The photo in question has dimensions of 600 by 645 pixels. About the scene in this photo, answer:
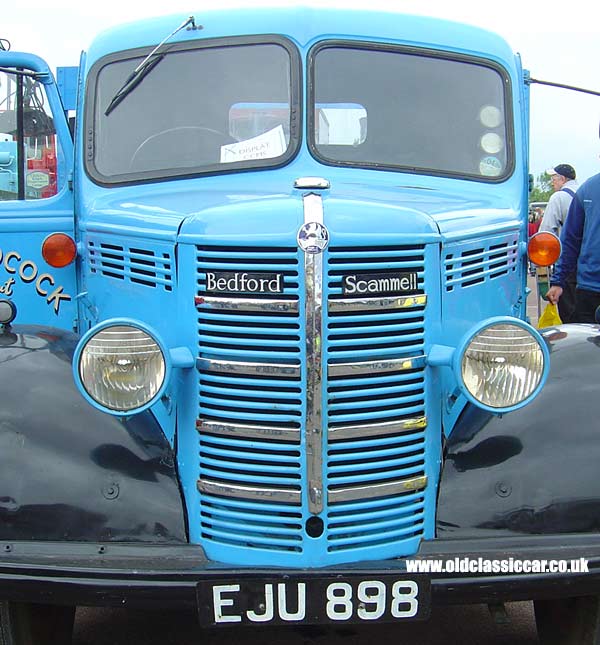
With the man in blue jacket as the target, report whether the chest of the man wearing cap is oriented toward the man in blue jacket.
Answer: no

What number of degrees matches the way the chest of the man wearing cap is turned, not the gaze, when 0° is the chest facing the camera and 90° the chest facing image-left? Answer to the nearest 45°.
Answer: approximately 90°

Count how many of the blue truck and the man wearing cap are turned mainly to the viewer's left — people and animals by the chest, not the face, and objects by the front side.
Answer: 1

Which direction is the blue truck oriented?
toward the camera

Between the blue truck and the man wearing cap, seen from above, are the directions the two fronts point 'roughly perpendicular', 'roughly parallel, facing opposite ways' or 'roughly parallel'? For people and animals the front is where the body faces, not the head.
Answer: roughly perpendicular

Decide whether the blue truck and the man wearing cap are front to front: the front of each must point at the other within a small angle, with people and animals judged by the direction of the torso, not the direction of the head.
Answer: no

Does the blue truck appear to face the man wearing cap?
no
